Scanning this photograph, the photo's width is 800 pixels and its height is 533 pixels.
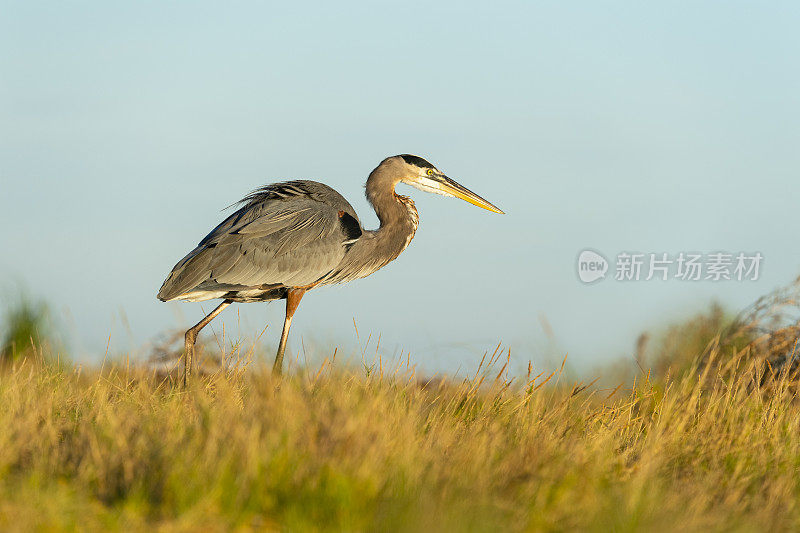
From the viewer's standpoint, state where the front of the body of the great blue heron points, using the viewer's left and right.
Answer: facing to the right of the viewer
